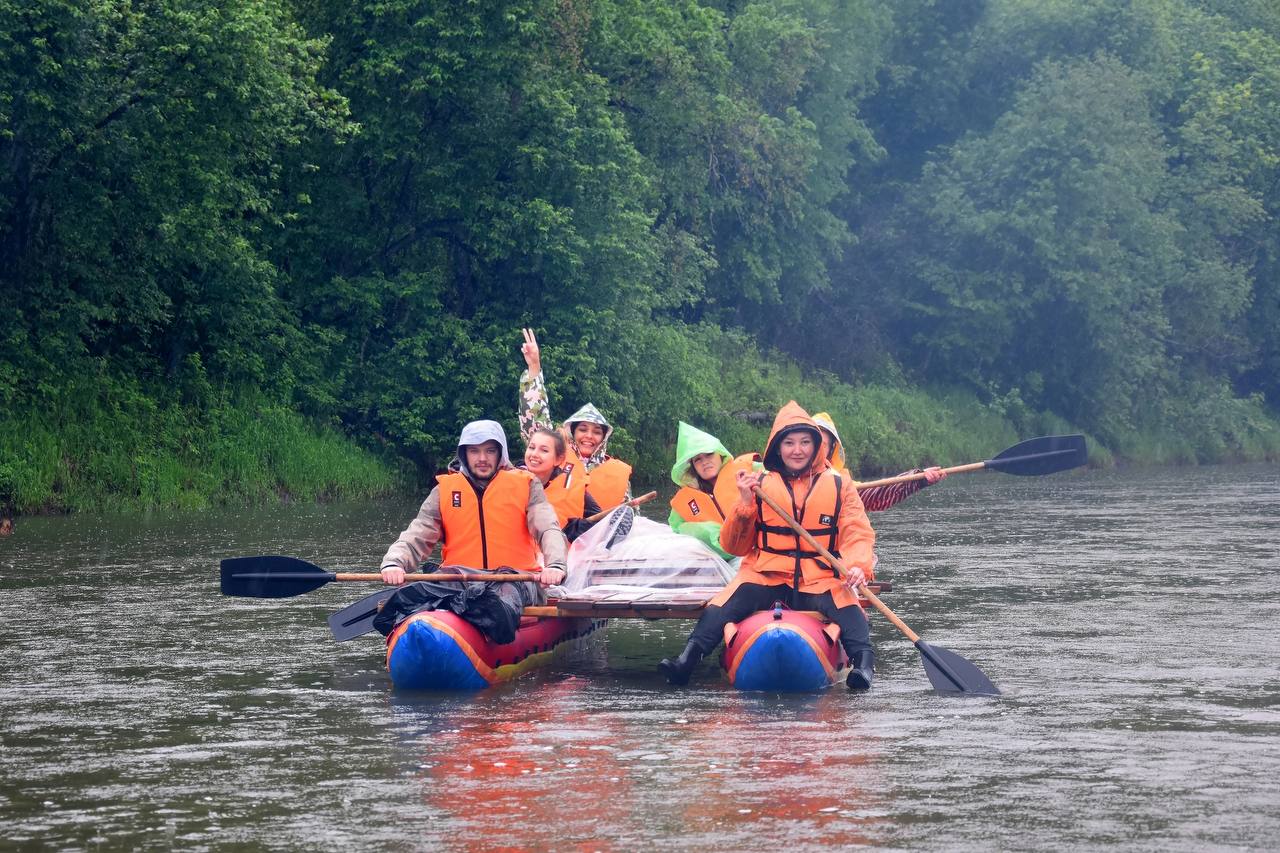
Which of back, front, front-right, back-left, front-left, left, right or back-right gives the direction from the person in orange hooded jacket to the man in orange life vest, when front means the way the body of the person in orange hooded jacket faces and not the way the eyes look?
right

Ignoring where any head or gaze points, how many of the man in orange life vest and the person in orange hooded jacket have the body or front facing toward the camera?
2

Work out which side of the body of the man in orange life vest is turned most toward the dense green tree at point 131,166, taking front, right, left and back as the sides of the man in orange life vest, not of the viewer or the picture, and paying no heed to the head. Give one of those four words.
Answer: back

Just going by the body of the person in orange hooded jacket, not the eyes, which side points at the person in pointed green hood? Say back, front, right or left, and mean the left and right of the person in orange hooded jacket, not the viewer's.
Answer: back

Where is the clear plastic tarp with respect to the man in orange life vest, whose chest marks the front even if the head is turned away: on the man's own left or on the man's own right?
on the man's own left

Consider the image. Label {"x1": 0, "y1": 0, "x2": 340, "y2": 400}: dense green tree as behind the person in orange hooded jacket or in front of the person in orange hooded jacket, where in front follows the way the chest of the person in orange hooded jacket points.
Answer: behind

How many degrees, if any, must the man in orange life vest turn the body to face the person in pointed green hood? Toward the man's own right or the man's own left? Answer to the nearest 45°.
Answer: approximately 135° to the man's own left

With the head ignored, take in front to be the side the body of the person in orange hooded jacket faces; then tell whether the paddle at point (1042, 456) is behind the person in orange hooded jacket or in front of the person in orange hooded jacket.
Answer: behind

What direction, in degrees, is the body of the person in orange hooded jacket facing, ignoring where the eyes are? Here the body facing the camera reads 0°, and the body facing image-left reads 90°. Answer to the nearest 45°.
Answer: approximately 0°
